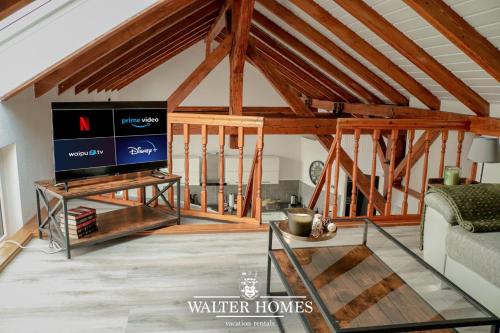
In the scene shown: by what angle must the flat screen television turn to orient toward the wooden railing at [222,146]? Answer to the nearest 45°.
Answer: approximately 45° to its left

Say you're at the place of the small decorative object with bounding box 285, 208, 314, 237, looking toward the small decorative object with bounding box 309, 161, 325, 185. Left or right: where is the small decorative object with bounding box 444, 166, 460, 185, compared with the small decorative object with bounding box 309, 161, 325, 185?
right

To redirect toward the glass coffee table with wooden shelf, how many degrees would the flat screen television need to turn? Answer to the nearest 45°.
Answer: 0° — it already faces it

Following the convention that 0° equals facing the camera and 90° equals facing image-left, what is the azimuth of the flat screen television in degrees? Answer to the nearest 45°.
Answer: approximately 315°

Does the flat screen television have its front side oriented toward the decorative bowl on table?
yes

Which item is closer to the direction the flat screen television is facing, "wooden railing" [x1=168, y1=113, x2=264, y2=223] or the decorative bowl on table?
the decorative bowl on table

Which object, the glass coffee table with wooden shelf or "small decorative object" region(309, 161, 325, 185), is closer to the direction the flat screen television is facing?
the glass coffee table with wooden shelf

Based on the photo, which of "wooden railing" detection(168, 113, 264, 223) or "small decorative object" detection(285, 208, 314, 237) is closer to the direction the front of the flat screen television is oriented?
the small decorative object
